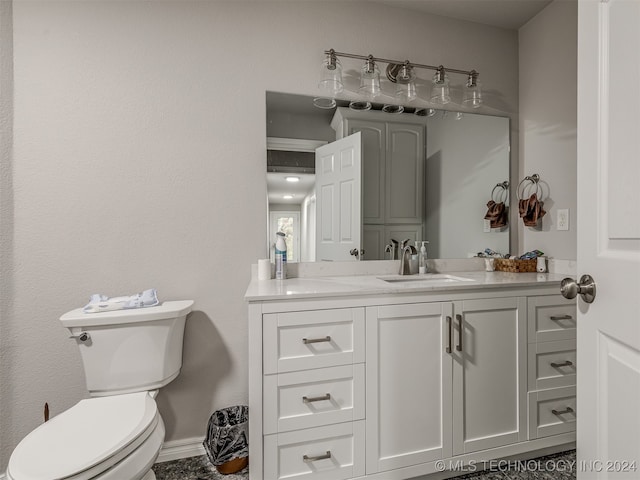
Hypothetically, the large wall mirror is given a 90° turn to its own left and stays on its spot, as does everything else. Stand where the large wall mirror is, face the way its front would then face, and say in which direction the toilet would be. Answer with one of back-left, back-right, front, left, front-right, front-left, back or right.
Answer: back

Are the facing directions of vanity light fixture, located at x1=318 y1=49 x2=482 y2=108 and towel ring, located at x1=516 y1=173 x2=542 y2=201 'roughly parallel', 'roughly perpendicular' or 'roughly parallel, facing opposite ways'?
roughly perpendicular

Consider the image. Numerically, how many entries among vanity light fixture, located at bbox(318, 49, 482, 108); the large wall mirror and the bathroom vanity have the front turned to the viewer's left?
0

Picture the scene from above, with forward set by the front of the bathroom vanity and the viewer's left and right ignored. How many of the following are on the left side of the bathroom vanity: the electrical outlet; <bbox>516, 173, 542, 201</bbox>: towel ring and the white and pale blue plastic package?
2

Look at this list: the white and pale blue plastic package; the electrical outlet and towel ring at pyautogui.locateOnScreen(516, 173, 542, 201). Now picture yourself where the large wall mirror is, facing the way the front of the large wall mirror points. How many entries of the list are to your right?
1

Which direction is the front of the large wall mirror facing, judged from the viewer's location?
facing the viewer and to the right of the viewer

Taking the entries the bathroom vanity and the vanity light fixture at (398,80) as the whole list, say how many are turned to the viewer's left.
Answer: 0

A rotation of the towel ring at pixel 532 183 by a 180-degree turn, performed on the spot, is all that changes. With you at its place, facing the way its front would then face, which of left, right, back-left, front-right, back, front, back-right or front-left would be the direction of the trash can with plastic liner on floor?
back

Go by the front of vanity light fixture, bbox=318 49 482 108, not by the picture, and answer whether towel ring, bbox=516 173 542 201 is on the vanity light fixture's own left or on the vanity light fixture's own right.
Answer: on the vanity light fixture's own left

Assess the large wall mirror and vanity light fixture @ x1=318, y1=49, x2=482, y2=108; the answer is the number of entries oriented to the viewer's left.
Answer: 0

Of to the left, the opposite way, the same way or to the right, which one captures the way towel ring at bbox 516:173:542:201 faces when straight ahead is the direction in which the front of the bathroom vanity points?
to the right

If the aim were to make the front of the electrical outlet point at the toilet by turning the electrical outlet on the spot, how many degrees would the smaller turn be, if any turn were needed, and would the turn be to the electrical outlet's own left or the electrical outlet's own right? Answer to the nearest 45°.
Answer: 0° — it already faces it

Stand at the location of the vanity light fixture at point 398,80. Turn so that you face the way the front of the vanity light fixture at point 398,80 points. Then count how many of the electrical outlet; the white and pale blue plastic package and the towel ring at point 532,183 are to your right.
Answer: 1
